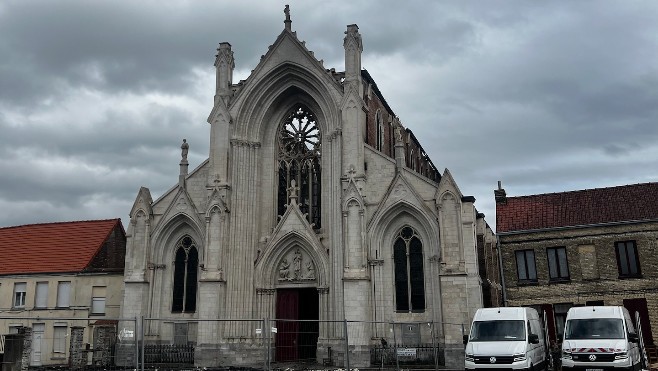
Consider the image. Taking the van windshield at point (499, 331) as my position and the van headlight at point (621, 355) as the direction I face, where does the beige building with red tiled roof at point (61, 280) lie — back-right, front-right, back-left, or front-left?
back-left

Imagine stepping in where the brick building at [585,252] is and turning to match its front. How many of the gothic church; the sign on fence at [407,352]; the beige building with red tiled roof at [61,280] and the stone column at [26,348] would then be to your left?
0

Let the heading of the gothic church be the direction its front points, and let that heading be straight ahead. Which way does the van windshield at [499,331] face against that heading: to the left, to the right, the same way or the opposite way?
the same way

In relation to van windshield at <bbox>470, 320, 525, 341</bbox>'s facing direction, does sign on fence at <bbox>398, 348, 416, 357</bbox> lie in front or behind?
behind

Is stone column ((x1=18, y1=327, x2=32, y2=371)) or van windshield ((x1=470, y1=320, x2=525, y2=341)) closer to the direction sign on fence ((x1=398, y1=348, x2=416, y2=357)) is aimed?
the van windshield

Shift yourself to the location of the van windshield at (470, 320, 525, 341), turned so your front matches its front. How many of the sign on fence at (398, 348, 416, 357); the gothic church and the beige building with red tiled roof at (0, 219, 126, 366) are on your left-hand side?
0

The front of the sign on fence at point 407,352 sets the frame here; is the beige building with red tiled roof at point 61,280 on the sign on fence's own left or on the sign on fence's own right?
on the sign on fence's own right

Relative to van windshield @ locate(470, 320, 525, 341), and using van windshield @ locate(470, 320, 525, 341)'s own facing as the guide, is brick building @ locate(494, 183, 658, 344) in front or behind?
behind

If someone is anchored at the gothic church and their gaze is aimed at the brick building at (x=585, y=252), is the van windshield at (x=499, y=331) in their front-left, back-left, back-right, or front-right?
front-right

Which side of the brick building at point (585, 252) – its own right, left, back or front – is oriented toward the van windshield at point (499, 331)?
front

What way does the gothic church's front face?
toward the camera

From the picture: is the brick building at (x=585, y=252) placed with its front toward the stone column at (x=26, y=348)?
no

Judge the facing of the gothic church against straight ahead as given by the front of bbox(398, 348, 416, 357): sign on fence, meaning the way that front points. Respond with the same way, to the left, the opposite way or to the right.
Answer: the same way

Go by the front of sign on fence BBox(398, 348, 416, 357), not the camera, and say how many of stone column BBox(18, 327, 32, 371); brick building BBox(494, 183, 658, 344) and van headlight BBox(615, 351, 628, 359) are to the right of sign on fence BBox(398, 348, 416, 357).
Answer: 1

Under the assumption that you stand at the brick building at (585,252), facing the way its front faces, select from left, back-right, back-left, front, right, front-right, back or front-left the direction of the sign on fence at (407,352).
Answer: front-right

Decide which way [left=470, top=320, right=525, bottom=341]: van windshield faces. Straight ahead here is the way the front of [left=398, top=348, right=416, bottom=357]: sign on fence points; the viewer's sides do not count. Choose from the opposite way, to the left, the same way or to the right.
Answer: the same way

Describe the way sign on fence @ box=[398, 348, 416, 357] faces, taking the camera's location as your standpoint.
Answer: facing the viewer

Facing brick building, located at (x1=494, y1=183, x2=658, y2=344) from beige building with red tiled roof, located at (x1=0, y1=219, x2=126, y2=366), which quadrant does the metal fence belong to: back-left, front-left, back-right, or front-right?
front-right
